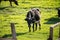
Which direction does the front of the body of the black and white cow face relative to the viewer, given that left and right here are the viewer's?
facing the viewer and to the left of the viewer
